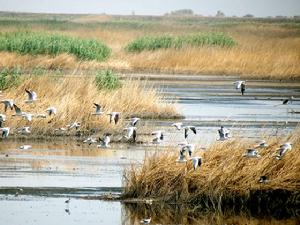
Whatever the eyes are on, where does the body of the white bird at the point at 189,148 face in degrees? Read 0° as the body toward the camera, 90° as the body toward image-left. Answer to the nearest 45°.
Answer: approximately 90°

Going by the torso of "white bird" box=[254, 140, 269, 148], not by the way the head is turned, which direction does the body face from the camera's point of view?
to the viewer's left

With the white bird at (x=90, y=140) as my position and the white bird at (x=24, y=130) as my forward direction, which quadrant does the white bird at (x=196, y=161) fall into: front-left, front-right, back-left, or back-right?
back-left
